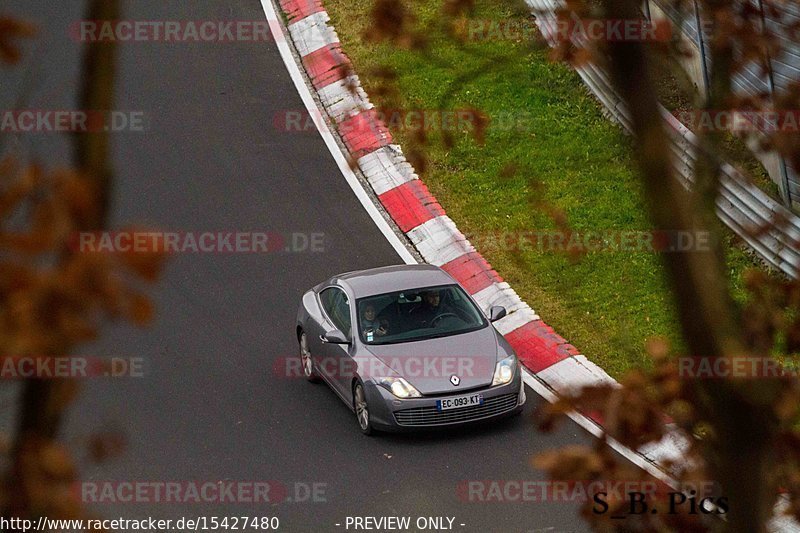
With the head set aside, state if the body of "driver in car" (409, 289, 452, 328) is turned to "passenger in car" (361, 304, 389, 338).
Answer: no

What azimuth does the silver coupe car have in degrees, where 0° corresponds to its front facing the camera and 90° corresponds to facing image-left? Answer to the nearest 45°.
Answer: approximately 315°
